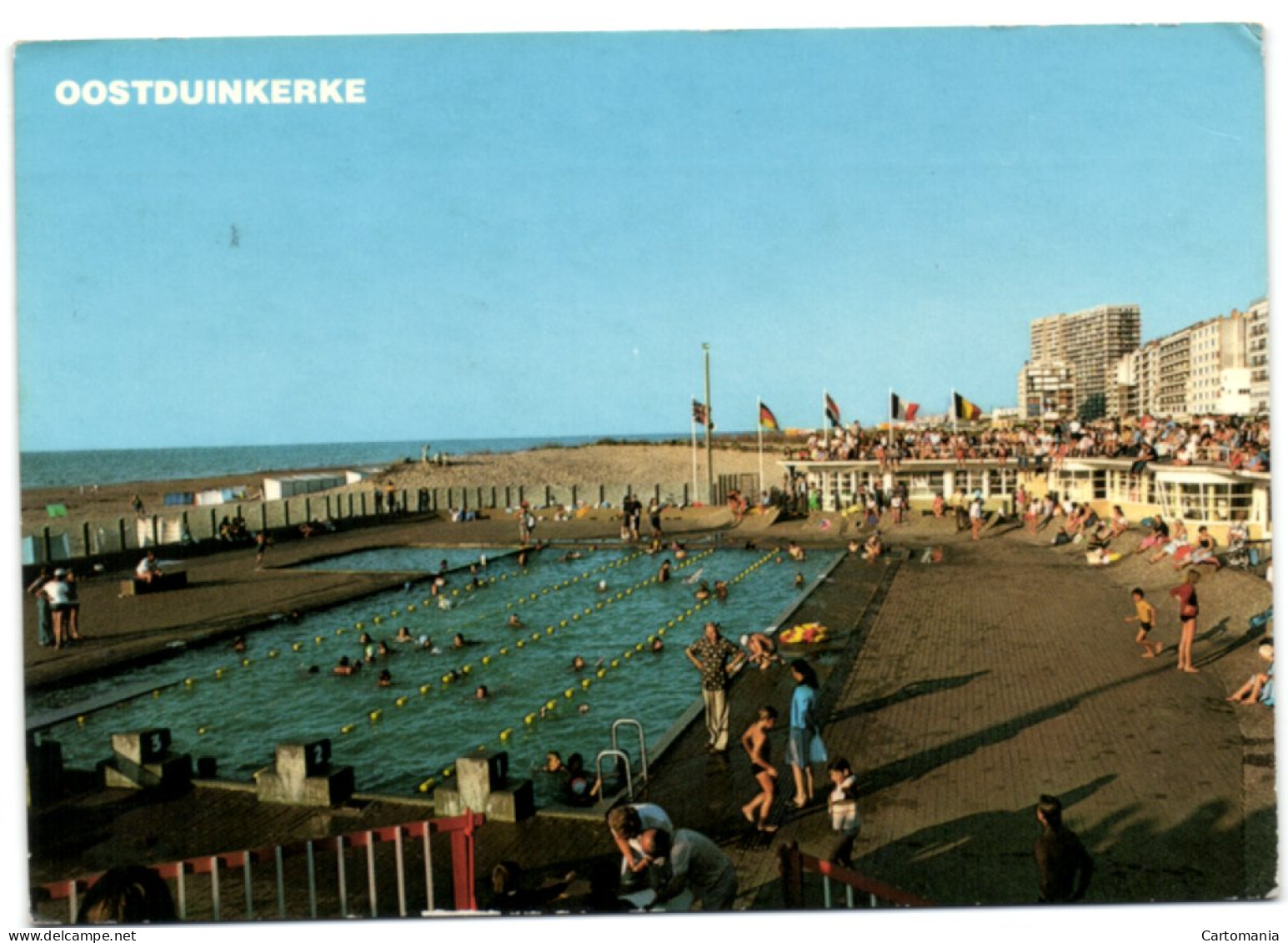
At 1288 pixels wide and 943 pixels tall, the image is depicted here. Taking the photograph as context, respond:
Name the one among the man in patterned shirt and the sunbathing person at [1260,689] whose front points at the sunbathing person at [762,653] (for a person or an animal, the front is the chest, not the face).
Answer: the sunbathing person at [1260,689]

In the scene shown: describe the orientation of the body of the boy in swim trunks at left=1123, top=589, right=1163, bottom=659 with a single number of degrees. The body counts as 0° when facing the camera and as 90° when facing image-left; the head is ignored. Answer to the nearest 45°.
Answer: approximately 90°

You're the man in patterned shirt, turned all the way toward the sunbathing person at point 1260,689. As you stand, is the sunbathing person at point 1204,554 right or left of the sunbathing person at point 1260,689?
left

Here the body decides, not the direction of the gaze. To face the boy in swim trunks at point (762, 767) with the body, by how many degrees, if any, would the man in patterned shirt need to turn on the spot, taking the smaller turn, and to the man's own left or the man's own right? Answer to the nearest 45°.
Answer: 0° — they already face them

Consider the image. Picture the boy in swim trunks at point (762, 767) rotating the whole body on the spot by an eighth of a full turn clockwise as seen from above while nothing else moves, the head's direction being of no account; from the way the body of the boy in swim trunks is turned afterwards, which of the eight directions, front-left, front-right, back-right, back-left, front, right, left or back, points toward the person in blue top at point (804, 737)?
left

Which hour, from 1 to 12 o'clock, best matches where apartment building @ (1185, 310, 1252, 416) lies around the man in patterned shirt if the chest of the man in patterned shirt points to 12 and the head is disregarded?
The apartment building is roughly at 7 o'clock from the man in patterned shirt.

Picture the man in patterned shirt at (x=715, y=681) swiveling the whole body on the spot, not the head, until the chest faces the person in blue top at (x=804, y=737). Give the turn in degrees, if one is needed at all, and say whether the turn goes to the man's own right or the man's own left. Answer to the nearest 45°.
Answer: approximately 45° to the man's own left

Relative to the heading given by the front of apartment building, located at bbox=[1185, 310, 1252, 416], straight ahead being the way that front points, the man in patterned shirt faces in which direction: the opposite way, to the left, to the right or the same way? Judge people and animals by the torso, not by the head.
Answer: to the left

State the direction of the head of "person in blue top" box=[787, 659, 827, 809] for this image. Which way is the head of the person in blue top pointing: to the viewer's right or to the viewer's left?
to the viewer's left

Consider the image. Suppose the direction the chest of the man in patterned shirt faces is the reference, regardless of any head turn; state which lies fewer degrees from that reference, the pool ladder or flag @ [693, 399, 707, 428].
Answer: the pool ladder
